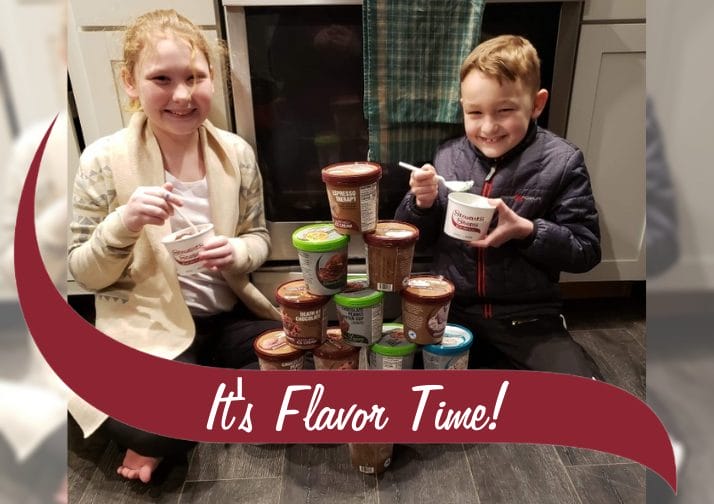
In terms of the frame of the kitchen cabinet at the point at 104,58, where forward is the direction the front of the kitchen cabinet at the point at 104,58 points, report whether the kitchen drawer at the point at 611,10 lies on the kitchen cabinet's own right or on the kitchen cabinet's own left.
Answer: on the kitchen cabinet's own left

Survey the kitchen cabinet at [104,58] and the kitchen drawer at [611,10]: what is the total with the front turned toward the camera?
2

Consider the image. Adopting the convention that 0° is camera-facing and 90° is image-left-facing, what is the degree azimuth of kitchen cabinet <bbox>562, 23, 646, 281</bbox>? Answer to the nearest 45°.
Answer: approximately 0°

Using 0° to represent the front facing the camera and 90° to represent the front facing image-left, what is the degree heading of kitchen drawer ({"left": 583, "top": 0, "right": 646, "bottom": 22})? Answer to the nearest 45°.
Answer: approximately 0°

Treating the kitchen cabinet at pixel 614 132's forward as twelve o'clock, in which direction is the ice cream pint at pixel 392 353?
The ice cream pint is roughly at 1 o'clock from the kitchen cabinet.
